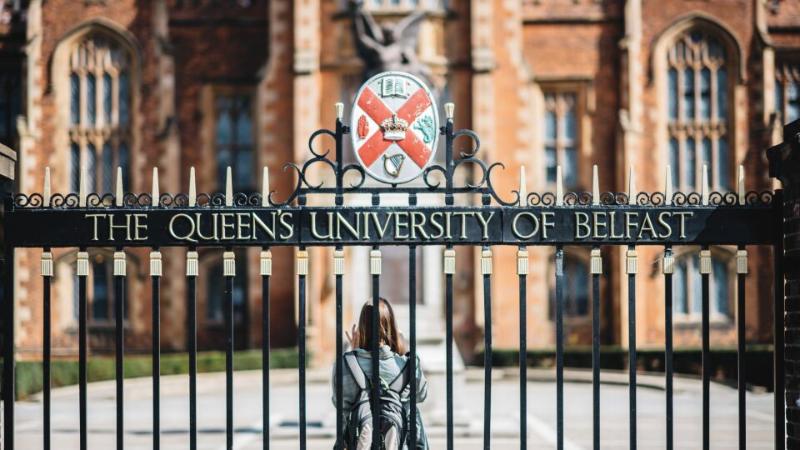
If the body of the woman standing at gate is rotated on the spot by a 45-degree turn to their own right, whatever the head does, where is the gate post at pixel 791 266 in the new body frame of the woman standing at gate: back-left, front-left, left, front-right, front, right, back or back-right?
front-right

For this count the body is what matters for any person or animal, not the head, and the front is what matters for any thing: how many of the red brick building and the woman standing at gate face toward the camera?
1

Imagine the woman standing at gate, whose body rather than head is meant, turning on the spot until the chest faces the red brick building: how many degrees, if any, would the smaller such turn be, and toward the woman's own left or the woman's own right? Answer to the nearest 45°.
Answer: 0° — they already face it

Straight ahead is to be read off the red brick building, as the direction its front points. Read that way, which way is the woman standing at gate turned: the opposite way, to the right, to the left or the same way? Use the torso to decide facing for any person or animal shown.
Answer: the opposite way

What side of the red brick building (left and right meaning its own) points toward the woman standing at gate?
front

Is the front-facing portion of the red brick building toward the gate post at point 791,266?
yes

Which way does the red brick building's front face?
toward the camera

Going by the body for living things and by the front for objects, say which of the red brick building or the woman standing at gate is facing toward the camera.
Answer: the red brick building

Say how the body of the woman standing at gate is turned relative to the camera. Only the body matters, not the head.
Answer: away from the camera

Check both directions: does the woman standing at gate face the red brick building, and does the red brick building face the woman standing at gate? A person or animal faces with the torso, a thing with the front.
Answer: yes

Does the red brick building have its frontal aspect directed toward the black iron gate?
yes
